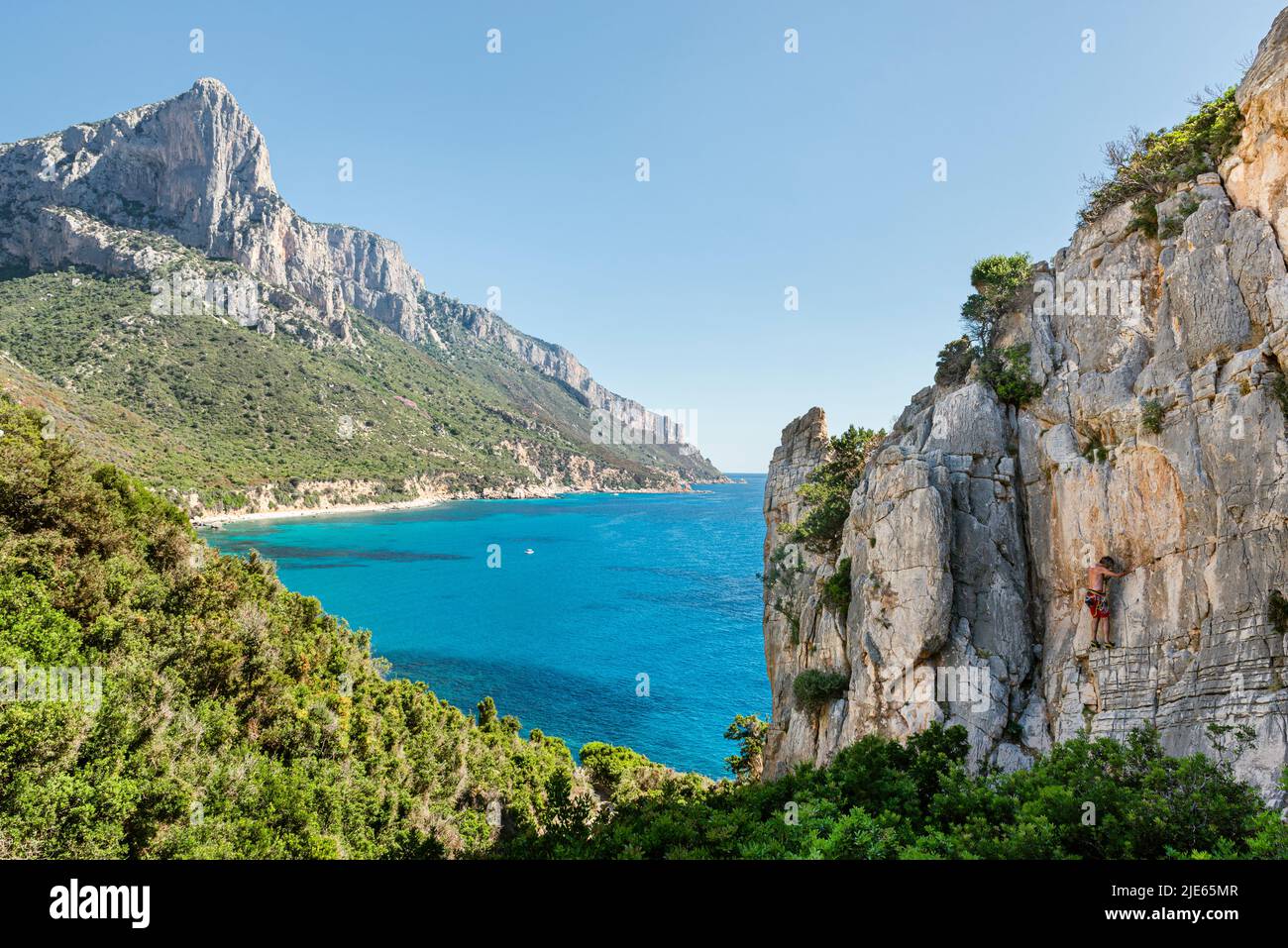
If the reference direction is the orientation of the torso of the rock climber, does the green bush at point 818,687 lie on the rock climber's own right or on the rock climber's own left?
on the rock climber's own left

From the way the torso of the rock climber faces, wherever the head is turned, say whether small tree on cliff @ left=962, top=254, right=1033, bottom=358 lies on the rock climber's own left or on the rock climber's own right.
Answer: on the rock climber's own left

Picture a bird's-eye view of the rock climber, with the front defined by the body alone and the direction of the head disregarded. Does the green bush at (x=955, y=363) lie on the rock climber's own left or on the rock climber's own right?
on the rock climber's own left

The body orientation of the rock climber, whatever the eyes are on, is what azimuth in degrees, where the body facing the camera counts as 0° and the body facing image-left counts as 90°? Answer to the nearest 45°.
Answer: approximately 225°
